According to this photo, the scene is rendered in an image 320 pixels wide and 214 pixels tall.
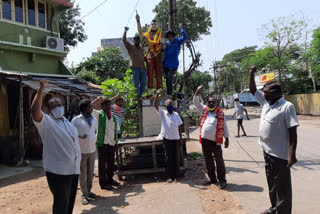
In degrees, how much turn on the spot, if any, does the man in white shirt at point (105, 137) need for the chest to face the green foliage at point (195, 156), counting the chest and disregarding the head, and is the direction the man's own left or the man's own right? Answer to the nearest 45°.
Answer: approximately 90° to the man's own left

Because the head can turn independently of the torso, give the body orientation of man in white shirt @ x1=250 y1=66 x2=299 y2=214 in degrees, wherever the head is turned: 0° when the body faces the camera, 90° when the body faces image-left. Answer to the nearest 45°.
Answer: approximately 45°

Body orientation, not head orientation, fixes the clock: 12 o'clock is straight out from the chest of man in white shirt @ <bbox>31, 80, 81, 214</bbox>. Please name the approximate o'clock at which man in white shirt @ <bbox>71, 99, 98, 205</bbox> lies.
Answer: man in white shirt @ <bbox>71, 99, 98, 205</bbox> is roughly at 8 o'clock from man in white shirt @ <bbox>31, 80, 81, 214</bbox>.

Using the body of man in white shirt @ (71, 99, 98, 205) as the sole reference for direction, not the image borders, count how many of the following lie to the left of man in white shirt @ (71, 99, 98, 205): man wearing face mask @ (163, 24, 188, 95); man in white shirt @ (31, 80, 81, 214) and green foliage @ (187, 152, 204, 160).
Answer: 2

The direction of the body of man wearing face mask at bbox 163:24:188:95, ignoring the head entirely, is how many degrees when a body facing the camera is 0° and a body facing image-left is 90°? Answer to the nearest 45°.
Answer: approximately 0°

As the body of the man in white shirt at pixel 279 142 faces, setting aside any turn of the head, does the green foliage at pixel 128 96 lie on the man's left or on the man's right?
on the man's right

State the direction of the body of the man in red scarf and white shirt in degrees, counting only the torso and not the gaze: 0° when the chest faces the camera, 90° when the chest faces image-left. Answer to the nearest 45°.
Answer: approximately 45°

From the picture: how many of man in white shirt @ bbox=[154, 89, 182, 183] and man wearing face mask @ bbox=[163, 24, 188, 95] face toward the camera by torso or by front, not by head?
2

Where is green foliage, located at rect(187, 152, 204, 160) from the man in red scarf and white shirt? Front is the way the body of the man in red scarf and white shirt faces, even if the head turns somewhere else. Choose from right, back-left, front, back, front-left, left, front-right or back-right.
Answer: back-right

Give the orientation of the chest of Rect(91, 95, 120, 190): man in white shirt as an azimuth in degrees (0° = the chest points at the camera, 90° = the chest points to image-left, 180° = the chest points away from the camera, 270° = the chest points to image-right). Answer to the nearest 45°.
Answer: approximately 315°

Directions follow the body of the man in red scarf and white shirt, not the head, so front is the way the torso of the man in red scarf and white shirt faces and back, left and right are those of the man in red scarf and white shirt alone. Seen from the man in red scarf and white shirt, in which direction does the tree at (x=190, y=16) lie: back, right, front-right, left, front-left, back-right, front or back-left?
back-right
